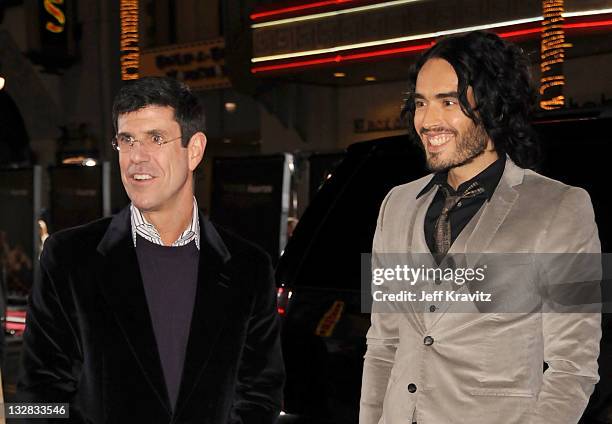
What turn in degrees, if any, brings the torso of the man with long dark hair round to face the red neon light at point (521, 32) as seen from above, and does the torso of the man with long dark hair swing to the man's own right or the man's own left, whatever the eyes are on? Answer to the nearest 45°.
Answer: approximately 135° to the man's own right

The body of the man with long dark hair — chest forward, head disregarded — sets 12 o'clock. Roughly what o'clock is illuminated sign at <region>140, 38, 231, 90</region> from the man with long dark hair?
The illuminated sign is roughly at 4 o'clock from the man with long dark hair.

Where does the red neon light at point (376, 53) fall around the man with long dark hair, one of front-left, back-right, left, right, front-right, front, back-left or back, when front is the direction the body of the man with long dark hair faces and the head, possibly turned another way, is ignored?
back-right

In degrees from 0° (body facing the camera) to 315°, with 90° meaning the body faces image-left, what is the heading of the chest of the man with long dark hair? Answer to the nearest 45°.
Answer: approximately 45°

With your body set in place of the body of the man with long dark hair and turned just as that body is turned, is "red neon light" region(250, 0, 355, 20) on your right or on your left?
on your right

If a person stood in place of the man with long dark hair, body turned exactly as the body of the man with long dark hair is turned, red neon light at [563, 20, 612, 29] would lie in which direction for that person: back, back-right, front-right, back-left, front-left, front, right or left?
back-right
